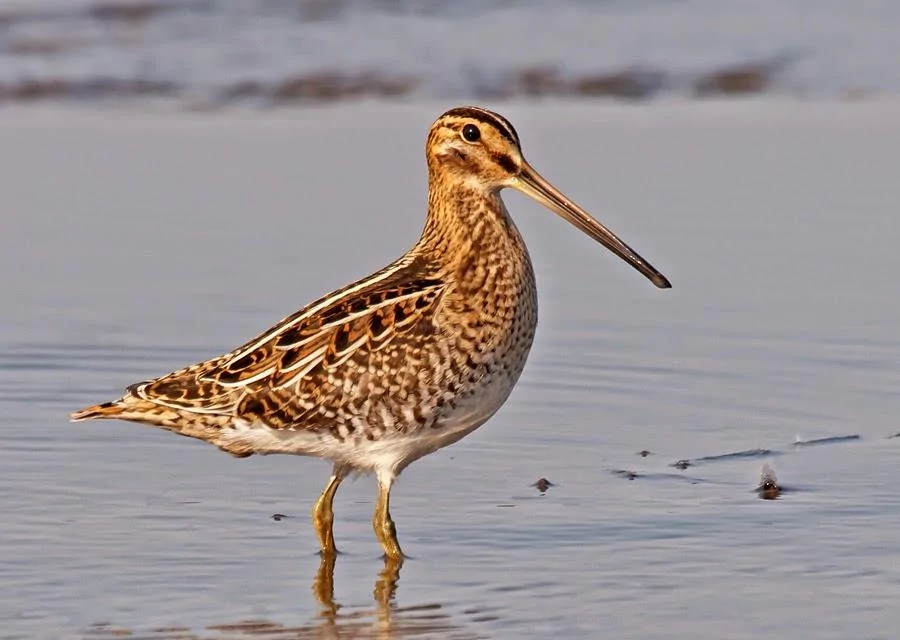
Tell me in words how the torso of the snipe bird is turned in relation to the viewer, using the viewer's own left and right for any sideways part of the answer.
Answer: facing to the right of the viewer

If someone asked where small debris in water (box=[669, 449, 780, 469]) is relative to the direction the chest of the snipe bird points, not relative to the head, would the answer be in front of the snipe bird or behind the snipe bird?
in front

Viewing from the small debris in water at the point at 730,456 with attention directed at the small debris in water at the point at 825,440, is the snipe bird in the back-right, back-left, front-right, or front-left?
back-right

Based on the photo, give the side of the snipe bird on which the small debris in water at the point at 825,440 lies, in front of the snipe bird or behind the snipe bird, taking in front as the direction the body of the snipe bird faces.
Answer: in front
